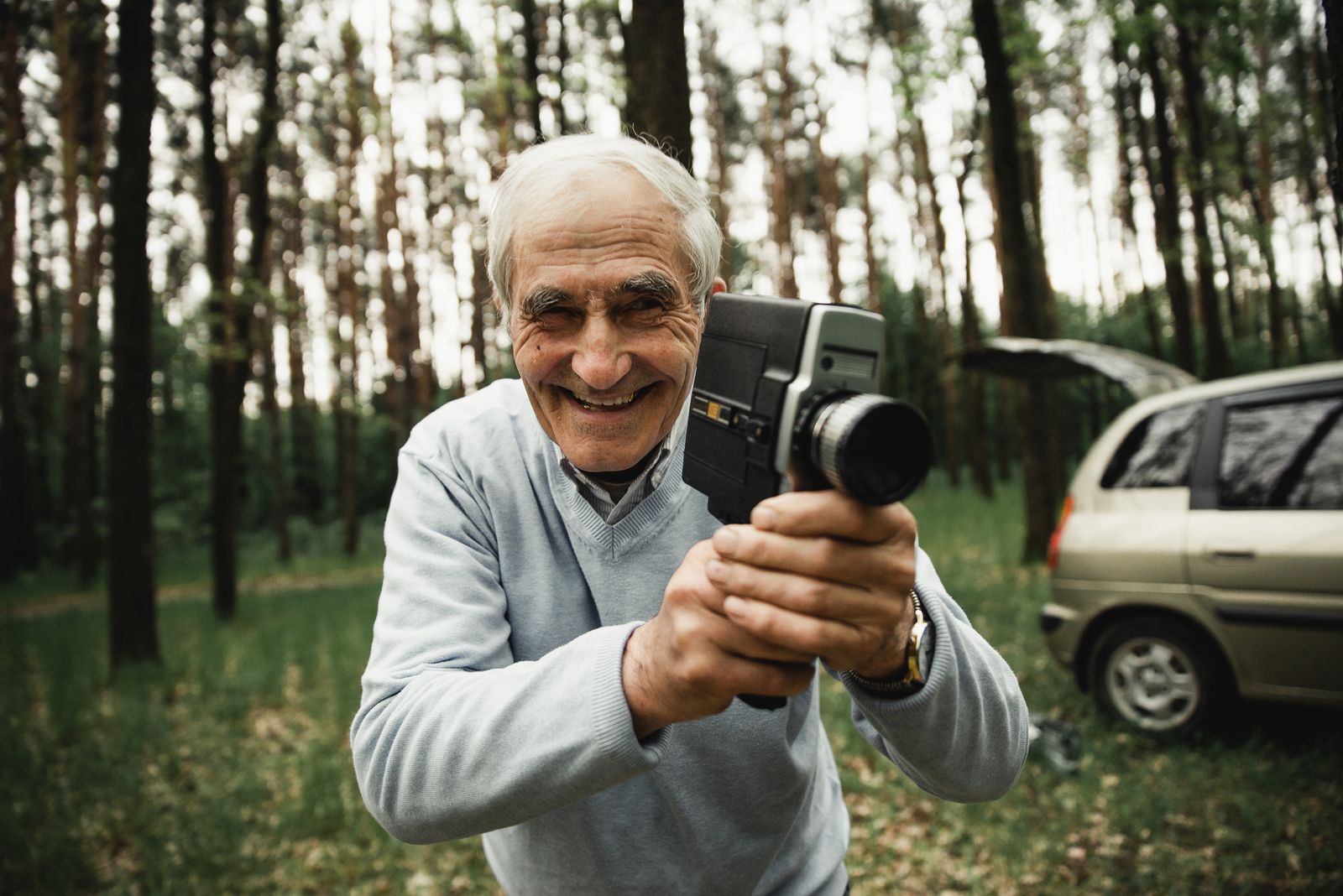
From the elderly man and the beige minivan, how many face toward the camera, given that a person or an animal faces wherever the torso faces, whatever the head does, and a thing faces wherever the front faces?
1

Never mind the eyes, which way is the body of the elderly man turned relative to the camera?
toward the camera

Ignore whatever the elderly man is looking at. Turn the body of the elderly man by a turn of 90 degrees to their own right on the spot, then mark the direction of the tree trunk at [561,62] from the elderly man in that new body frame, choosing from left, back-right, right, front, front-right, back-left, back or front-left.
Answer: right

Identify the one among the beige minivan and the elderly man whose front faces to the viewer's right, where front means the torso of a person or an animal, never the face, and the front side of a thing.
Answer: the beige minivan

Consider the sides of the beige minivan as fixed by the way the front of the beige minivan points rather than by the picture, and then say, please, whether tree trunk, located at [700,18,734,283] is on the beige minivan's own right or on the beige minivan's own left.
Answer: on the beige minivan's own left

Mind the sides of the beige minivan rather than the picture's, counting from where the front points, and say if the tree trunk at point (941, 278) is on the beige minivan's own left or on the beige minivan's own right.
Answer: on the beige minivan's own left

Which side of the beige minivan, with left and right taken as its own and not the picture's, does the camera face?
right
